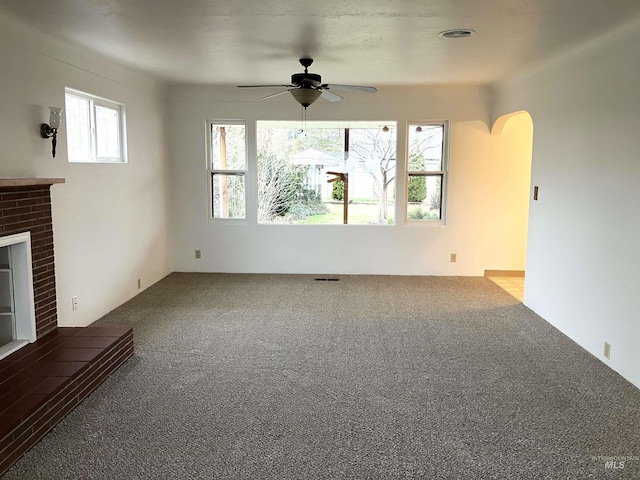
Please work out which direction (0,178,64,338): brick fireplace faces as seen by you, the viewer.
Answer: facing the viewer and to the right of the viewer

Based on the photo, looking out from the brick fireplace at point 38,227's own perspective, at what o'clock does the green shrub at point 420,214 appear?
The green shrub is roughly at 10 o'clock from the brick fireplace.

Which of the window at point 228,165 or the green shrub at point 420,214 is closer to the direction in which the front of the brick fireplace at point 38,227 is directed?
the green shrub

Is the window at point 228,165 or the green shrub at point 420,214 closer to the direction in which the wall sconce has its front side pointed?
the green shrub

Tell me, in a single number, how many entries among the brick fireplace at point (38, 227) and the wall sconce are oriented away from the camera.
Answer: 0

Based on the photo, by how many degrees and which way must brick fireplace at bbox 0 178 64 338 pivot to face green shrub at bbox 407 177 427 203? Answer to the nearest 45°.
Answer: approximately 45° to its left

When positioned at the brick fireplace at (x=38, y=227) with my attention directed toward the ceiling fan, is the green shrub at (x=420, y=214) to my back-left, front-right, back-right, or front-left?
front-left

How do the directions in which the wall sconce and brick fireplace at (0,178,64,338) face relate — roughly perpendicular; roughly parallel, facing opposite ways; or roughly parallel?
roughly parallel

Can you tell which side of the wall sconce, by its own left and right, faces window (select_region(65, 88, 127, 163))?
left

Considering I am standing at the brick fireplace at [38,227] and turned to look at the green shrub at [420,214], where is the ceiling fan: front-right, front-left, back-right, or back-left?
front-right

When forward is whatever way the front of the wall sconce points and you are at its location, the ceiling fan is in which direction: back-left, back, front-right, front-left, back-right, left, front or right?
front-left

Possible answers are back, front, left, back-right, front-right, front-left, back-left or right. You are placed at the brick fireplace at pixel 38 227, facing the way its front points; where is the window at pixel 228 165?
left

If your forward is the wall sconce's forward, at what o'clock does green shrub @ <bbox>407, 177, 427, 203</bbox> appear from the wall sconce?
The green shrub is roughly at 10 o'clock from the wall sconce.

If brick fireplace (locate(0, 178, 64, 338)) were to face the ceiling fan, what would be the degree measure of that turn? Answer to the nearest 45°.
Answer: approximately 45° to its left
